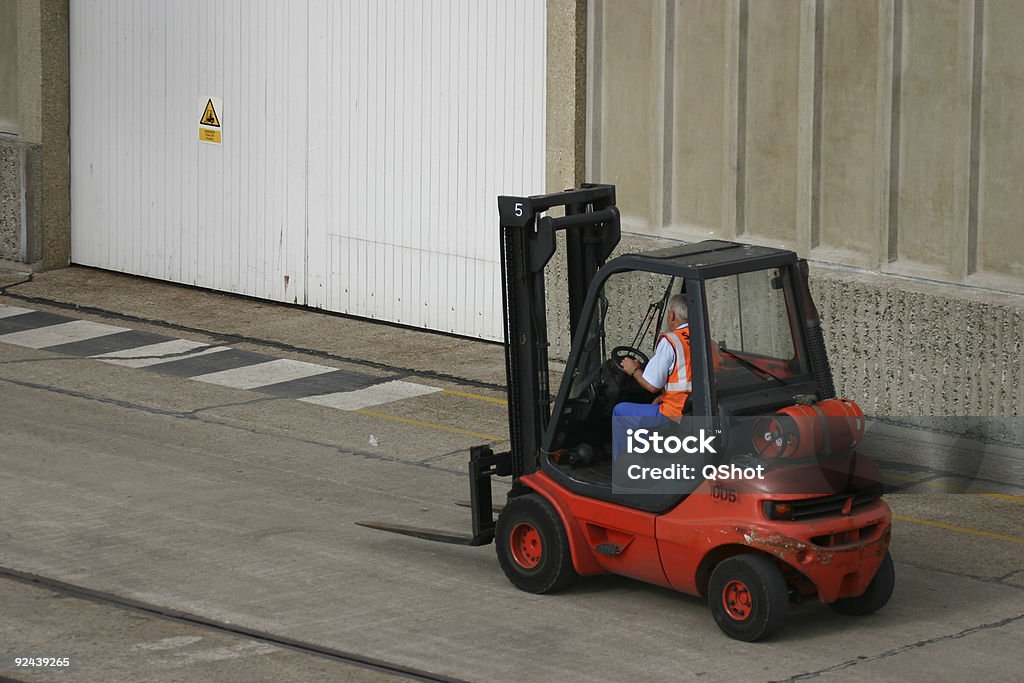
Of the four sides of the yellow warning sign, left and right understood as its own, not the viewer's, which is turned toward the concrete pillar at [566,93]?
left

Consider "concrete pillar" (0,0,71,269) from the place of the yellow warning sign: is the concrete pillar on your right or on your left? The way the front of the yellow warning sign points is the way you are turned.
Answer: on your right

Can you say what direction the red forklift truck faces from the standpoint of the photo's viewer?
facing away from the viewer and to the left of the viewer

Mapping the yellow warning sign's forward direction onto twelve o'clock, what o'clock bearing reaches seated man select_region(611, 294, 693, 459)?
The seated man is roughly at 10 o'clock from the yellow warning sign.

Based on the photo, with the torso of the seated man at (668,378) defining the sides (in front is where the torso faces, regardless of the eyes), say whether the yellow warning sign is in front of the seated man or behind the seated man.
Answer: in front

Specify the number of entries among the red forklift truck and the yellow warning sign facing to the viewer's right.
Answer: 0

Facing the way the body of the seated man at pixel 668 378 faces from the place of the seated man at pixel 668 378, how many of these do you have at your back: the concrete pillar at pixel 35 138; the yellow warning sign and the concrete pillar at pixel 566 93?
0

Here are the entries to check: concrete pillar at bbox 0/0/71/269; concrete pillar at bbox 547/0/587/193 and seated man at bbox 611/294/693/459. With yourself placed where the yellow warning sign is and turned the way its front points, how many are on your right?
1

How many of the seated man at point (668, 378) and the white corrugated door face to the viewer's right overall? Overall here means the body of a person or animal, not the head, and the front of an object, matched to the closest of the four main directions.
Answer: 0

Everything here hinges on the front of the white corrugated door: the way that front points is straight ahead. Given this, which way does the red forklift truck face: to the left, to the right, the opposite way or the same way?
to the right

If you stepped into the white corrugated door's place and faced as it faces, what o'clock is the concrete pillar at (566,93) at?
The concrete pillar is roughly at 9 o'clock from the white corrugated door.

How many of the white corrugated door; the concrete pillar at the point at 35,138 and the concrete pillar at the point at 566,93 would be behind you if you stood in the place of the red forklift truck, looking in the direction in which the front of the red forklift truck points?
0

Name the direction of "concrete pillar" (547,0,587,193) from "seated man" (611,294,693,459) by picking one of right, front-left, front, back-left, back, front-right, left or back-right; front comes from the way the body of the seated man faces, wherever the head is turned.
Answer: front-right

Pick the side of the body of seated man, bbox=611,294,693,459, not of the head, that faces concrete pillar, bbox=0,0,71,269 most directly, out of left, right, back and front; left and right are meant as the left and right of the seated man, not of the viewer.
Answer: front

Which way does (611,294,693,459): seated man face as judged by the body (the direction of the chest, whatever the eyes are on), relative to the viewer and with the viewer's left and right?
facing away from the viewer and to the left of the viewer

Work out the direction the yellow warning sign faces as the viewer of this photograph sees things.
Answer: facing the viewer and to the left of the viewer

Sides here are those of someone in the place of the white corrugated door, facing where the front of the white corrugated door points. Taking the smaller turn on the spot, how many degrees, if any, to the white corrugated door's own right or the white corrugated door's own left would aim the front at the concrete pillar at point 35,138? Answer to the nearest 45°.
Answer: approximately 90° to the white corrugated door's own right
